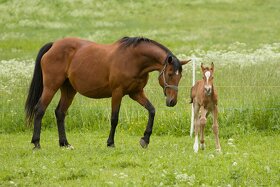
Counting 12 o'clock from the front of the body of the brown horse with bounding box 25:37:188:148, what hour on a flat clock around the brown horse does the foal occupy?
The foal is roughly at 1 o'clock from the brown horse.

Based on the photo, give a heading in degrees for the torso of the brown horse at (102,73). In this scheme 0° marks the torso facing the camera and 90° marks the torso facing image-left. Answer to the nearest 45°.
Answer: approximately 270°
